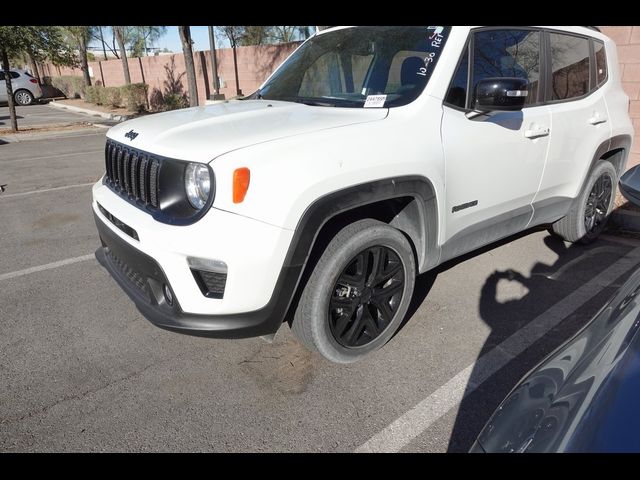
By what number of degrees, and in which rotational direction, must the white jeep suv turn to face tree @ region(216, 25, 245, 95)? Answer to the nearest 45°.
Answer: approximately 135° to its right

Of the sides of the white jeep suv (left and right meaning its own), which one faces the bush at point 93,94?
right

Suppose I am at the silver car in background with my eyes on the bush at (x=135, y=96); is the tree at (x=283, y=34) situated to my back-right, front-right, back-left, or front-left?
front-left

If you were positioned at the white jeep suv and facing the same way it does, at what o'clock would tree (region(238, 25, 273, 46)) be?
The tree is roughly at 4 o'clock from the white jeep suv.

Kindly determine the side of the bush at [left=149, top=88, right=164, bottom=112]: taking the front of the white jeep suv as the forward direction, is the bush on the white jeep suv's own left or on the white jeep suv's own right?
on the white jeep suv's own right

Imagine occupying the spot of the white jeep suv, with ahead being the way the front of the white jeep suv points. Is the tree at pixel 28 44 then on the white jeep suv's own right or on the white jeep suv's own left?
on the white jeep suv's own right

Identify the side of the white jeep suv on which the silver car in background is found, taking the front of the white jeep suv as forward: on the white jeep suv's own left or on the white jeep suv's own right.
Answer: on the white jeep suv's own right

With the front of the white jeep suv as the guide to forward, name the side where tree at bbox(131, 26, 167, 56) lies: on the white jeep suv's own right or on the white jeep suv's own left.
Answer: on the white jeep suv's own right

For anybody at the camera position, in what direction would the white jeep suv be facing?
facing the viewer and to the left of the viewer
